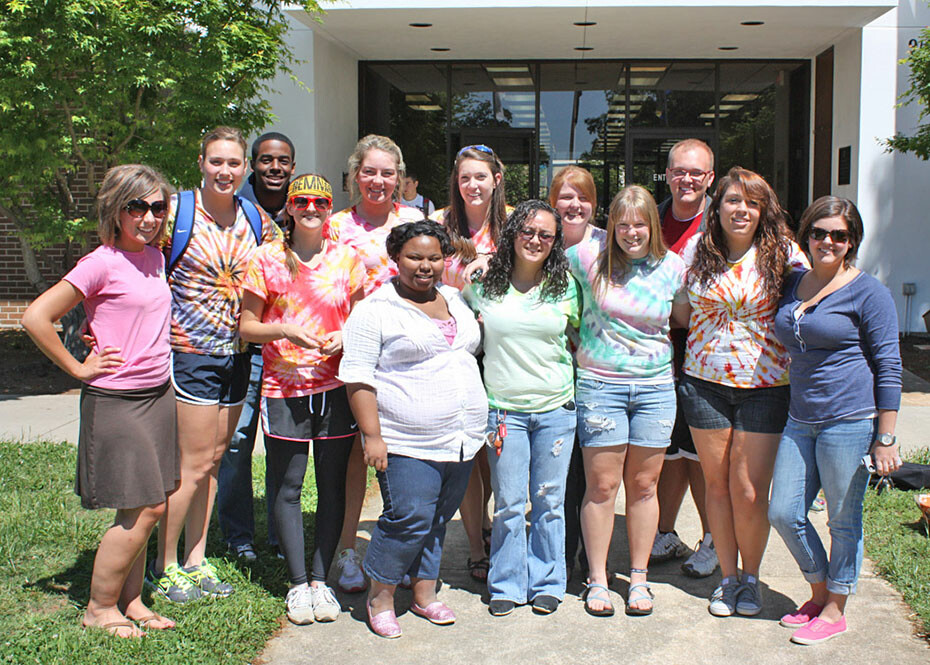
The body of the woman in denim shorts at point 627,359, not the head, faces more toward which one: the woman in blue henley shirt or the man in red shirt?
the woman in blue henley shirt

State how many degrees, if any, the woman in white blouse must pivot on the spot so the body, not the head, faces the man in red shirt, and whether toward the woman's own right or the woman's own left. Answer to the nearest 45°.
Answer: approximately 90° to the woman's own left

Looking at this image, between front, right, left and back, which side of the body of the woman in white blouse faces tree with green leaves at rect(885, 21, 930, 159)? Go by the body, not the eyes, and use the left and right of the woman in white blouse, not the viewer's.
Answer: left

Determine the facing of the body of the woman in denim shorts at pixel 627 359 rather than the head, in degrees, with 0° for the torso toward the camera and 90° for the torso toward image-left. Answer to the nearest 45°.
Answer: approximately 0°

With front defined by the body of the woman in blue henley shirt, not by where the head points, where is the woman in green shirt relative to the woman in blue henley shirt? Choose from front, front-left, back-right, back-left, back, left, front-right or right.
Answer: front-right
